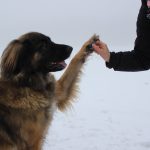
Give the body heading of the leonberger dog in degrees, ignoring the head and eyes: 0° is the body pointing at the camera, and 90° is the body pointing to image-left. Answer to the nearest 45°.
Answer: approximately 270°
